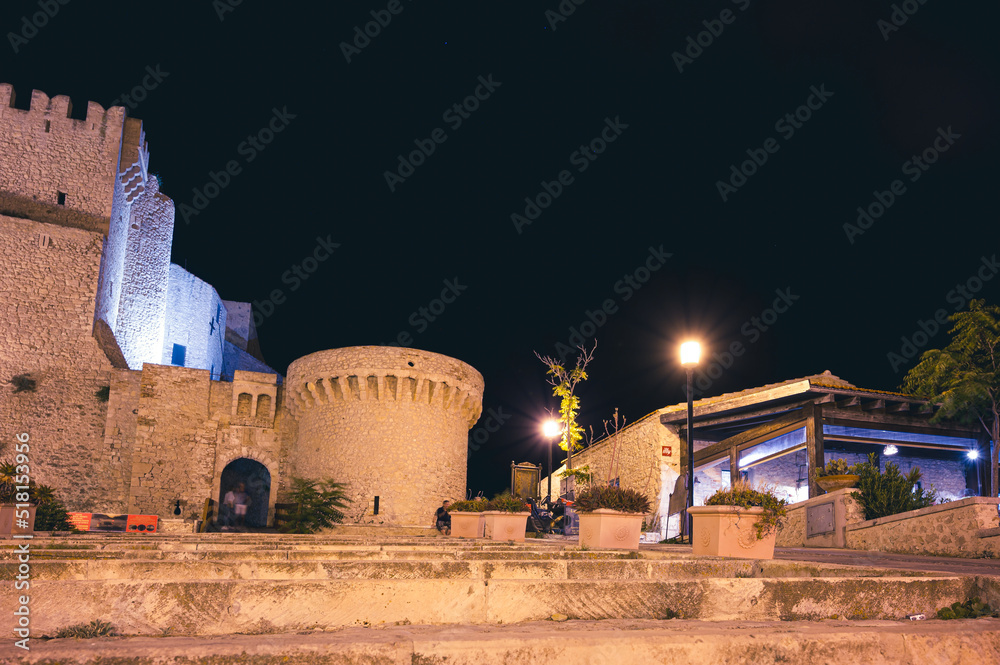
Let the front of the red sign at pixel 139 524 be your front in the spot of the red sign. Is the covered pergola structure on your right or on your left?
on your left

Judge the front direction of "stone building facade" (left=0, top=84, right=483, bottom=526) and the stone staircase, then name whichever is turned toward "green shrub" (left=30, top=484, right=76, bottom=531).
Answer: the stone building facade

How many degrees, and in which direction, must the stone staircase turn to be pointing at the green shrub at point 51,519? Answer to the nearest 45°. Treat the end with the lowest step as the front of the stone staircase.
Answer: approximately 135° to its right

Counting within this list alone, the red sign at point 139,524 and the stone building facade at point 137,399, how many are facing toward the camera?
2

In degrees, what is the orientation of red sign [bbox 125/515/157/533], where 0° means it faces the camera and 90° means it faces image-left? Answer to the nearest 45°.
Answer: approximately 0°

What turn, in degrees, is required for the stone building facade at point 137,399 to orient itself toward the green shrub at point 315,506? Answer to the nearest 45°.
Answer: approximately 45° to its left

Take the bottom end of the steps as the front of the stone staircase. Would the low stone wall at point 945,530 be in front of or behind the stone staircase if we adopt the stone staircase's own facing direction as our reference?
behind
